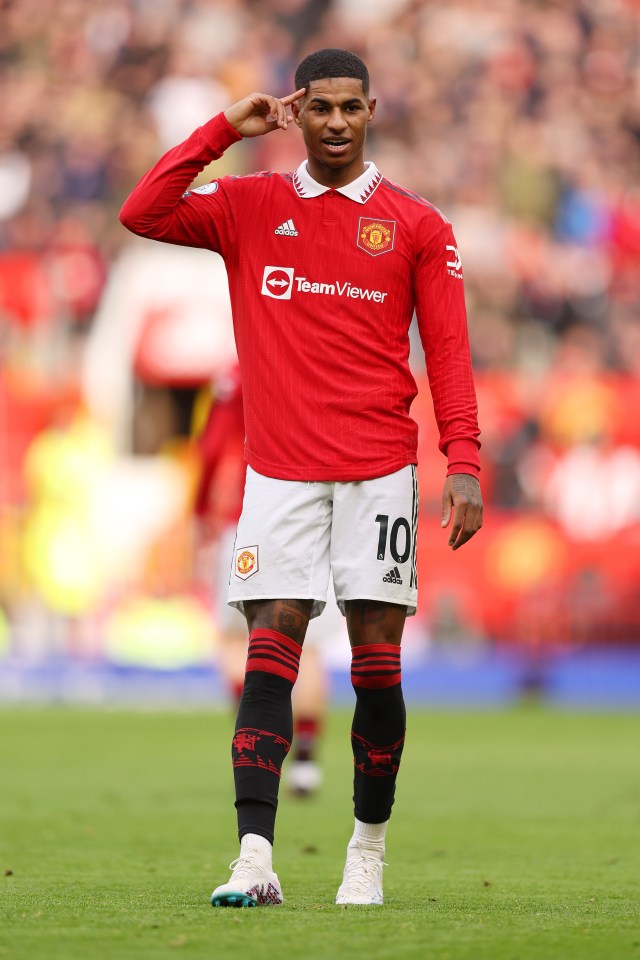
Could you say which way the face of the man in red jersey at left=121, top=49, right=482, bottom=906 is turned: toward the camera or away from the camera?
toward the camera

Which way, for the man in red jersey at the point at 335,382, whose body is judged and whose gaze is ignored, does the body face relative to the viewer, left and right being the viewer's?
facing the viewer
